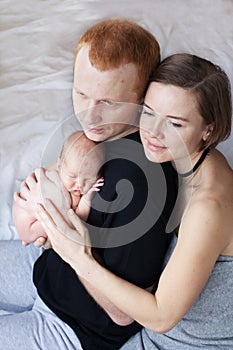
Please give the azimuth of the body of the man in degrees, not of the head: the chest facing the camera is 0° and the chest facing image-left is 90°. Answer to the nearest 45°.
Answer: approximately 45°
